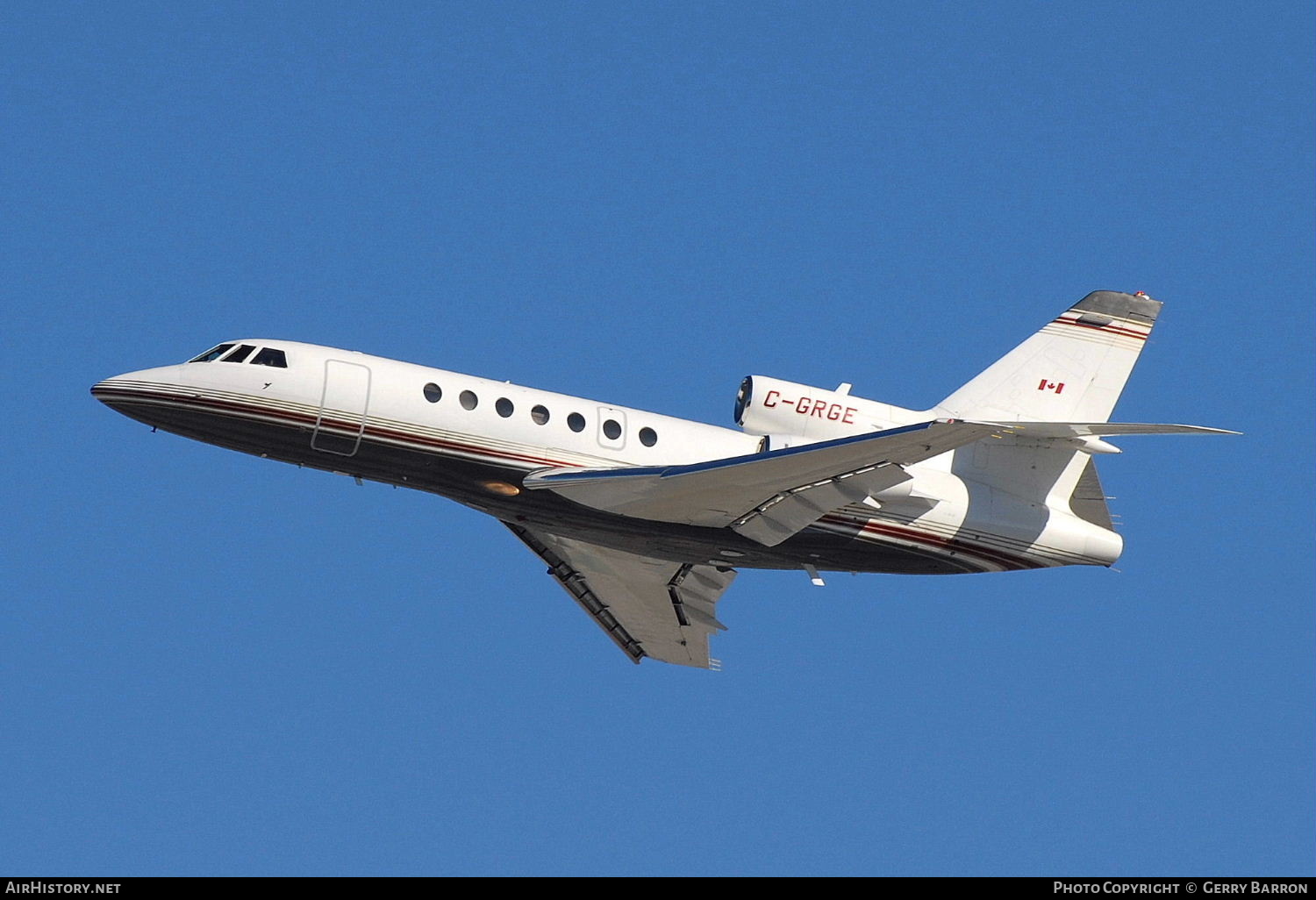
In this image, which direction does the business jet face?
to the viewer's left
